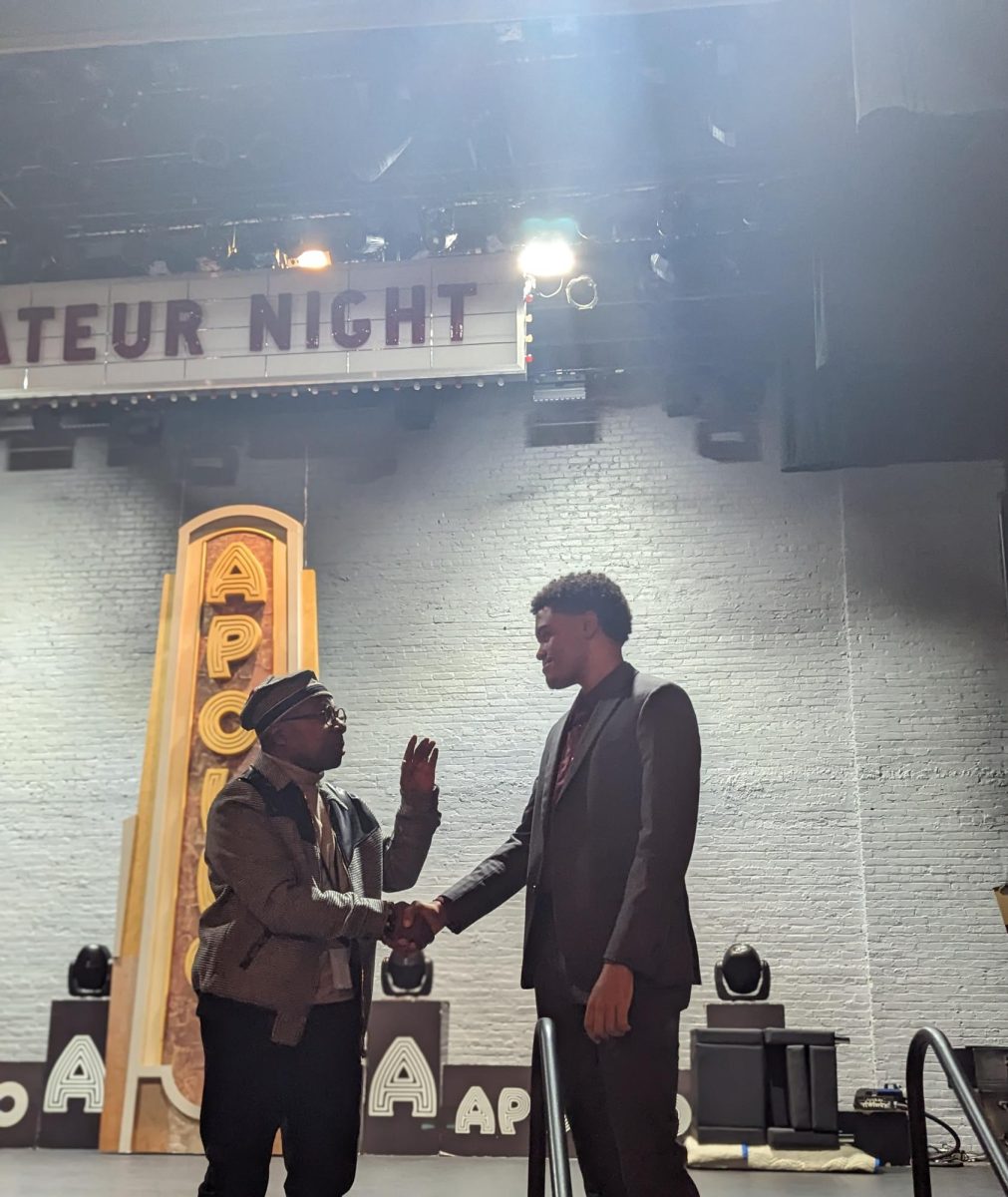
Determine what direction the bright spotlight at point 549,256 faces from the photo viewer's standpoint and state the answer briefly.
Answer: facing the viewer

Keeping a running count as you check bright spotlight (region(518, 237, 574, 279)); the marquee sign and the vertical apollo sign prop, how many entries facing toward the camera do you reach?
3

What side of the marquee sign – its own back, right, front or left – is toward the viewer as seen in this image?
front

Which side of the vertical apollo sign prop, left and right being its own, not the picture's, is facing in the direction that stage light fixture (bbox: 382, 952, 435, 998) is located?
left

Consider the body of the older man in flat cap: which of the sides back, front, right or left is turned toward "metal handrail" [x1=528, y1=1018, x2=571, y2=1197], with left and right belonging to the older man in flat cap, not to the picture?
front

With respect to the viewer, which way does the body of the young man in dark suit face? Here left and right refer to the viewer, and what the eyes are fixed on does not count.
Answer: facing the viewer and to the left of the viewer

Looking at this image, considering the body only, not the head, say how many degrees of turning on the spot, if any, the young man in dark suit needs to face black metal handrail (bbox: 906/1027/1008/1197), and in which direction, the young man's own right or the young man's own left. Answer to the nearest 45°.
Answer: approximately 135° to the young man's own left

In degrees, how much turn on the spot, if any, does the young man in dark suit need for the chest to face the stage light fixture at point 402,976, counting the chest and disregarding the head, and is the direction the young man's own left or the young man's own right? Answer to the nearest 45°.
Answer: approximately 135° to the young man's own right

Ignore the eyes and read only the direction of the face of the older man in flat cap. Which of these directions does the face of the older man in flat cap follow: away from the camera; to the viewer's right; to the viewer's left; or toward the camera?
to the viewer's right

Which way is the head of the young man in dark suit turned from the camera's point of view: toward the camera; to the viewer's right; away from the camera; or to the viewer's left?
to the viewer's left

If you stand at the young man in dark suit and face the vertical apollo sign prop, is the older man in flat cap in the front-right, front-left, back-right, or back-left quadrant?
front-left
